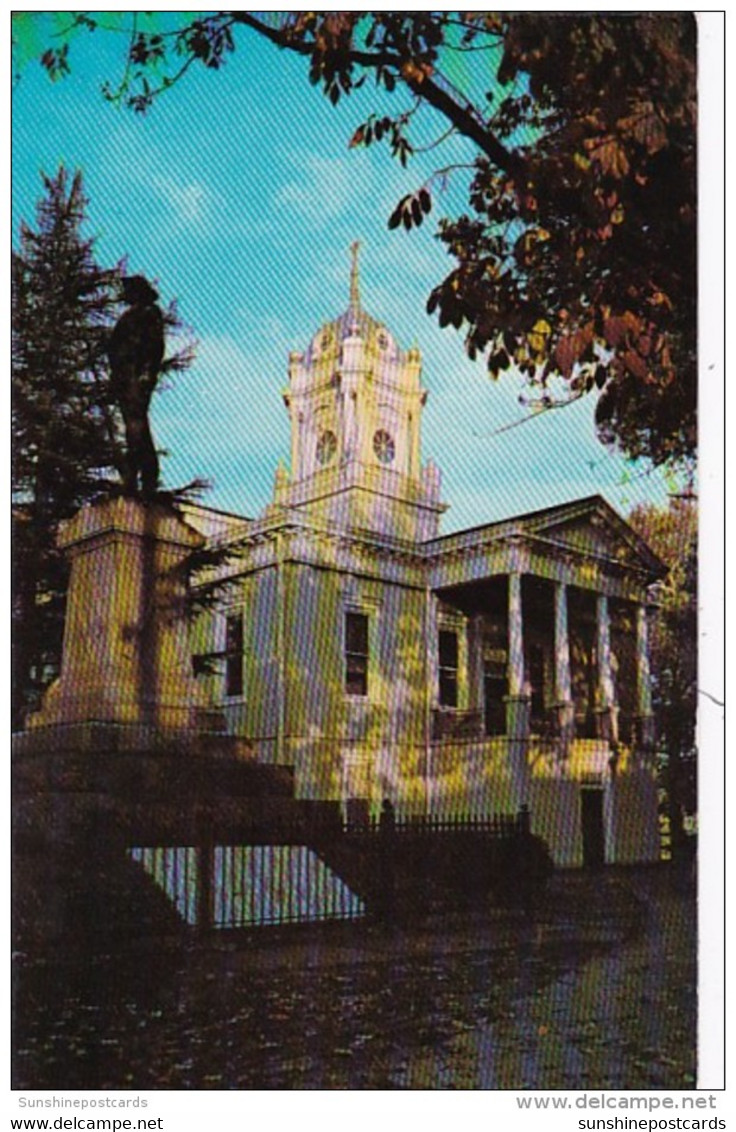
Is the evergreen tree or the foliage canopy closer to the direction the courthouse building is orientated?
the foliage canopy

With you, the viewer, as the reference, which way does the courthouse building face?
facing the viewer and to the right of the viewer

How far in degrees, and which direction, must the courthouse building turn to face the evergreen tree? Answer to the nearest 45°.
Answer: approximately 135° to its right
